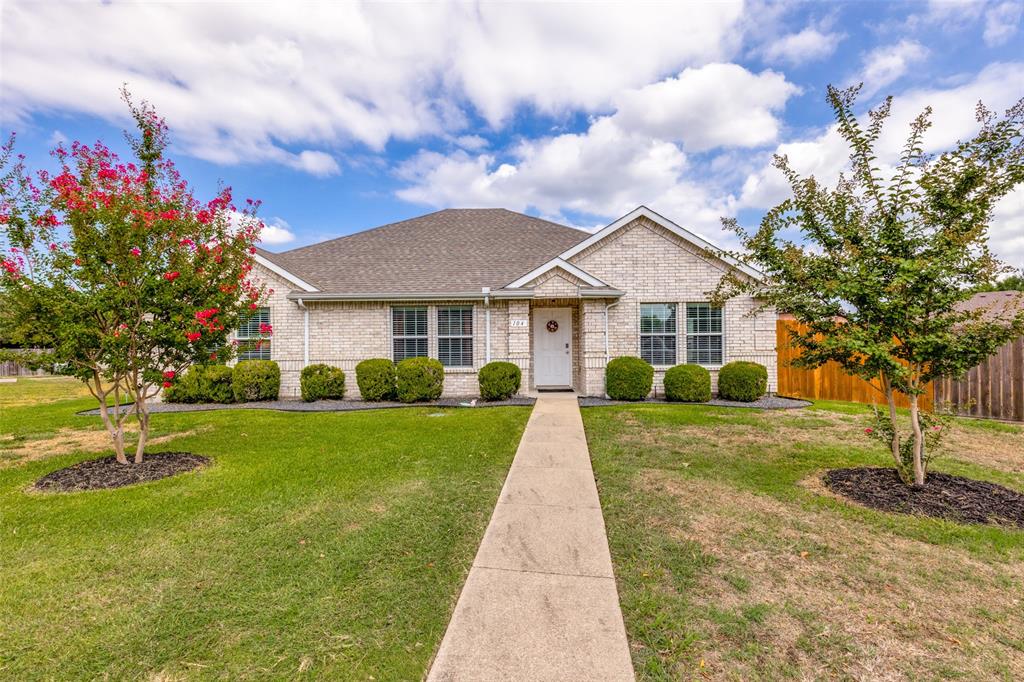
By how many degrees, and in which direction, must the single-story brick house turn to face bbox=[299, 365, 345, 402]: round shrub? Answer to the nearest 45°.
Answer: approximately 90° to its right

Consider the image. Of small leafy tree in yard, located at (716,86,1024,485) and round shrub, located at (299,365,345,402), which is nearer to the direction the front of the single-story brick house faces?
the small leafy tree in yard

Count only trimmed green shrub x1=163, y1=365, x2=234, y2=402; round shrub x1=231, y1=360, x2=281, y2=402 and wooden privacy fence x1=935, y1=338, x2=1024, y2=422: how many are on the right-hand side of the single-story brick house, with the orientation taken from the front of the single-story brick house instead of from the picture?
2

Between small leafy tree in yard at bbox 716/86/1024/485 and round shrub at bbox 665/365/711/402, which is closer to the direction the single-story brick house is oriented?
the small leafy tree in yard

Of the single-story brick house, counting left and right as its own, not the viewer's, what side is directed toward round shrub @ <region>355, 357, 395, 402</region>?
front

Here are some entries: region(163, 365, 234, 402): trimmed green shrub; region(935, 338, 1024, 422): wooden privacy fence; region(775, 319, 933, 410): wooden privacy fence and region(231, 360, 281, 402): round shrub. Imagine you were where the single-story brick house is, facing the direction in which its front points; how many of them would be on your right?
2

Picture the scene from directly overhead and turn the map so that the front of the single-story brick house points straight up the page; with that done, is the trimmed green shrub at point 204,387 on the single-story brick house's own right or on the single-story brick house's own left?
on the single-story brick house's own right

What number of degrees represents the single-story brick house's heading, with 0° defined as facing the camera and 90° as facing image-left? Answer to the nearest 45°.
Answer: approximately 0°

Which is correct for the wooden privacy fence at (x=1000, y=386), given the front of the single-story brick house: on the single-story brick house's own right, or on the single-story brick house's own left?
on the single-story brick house's own left

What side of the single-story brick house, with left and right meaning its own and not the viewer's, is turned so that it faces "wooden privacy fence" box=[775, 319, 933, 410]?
left

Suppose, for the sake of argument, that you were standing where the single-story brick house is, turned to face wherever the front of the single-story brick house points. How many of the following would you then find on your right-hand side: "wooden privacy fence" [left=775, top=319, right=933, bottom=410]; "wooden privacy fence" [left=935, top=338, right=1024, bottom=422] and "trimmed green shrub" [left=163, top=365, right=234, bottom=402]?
1
